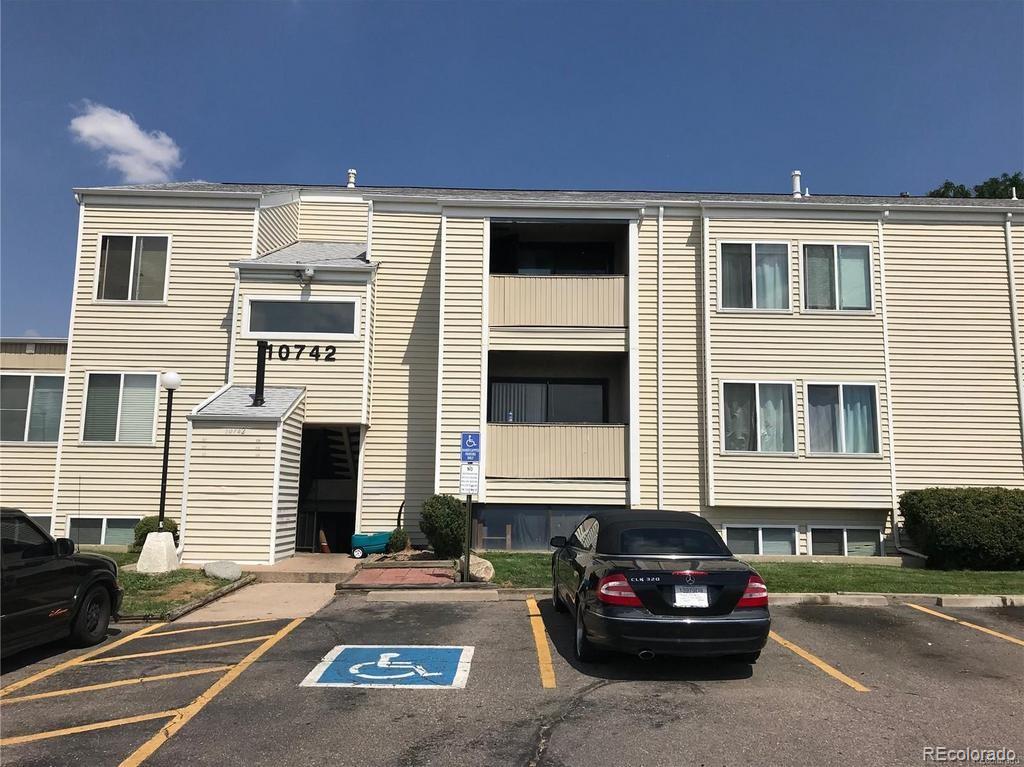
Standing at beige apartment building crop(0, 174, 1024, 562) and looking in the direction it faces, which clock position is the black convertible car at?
The black convertible car is roughly at 12 o'clock from the beige apartment building.

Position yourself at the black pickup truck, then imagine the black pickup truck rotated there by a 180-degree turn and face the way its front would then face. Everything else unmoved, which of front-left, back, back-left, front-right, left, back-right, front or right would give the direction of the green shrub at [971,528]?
back-left

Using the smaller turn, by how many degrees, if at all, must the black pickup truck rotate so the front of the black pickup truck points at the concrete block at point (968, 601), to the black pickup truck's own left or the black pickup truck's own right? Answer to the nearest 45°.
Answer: approximately 45° to the black pickup truck's own right

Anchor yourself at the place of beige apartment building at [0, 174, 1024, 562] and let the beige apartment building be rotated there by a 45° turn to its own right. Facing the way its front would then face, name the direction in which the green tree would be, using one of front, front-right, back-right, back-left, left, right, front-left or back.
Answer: back

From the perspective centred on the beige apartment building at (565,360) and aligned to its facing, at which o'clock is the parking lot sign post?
The parking lot sign post is roughly at 1 o'clock from the beige apartment building.

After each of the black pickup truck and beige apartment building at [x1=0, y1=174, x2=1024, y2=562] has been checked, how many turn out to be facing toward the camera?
1

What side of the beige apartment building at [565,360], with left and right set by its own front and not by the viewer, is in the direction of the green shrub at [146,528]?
right

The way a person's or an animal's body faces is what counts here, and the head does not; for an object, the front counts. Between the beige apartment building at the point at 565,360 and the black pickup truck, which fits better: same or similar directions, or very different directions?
very different directions

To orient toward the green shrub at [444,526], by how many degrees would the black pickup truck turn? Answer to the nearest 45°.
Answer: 0° — it already faces it

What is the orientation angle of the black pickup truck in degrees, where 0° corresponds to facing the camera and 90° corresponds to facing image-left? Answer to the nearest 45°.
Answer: approximately 225°
